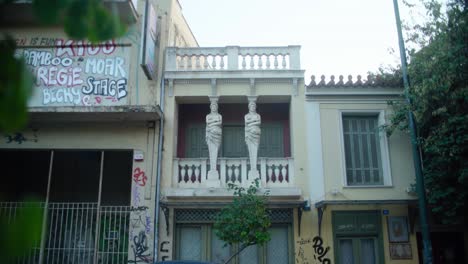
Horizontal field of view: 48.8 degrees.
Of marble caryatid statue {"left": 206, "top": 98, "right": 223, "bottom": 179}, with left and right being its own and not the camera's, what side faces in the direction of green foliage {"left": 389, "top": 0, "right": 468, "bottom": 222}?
left

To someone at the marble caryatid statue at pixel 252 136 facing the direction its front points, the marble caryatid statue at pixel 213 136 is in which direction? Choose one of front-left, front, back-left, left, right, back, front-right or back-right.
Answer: right

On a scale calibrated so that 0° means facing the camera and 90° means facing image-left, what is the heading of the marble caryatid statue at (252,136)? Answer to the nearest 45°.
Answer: approximately 0°

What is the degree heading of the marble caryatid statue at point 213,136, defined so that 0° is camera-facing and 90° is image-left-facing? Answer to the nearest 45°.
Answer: approximately 0°

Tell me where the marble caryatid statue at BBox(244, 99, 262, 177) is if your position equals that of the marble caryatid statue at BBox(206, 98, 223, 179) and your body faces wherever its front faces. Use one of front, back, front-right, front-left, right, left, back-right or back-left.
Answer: left

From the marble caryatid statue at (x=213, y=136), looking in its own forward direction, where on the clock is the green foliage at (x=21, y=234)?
The green foliage is roughly at 12 o'clock from the marble caryatid statue.

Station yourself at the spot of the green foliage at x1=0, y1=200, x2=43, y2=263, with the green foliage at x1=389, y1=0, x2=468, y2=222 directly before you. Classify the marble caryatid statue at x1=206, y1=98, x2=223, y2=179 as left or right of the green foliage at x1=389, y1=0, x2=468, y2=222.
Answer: left

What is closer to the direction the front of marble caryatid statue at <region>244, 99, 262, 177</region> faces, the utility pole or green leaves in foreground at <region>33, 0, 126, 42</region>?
the green leaves in foreground

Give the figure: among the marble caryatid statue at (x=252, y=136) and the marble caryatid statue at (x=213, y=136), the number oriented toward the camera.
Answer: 2

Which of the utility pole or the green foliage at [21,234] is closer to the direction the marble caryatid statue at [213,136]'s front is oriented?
the green foliage
